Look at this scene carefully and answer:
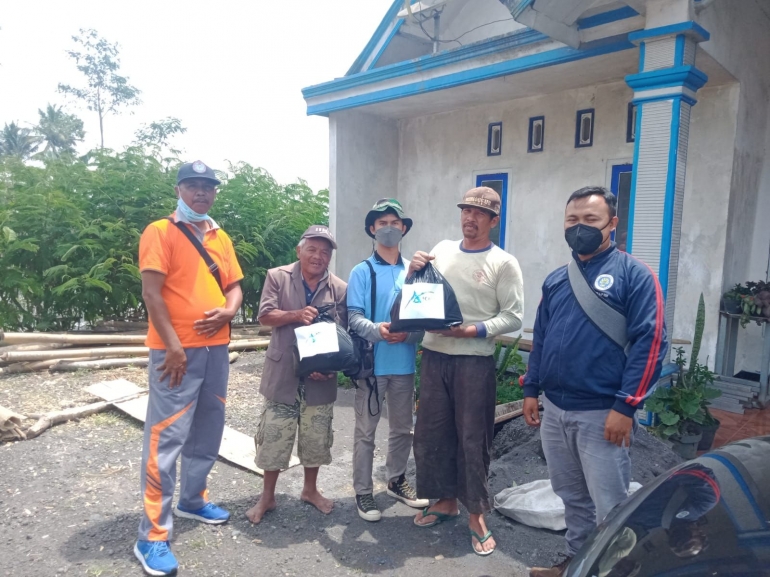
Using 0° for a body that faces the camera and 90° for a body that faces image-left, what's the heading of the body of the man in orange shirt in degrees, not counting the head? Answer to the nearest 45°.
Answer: approximately 315°

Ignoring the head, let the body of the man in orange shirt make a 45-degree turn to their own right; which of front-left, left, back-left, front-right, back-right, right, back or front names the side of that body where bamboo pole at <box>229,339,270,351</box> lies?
back

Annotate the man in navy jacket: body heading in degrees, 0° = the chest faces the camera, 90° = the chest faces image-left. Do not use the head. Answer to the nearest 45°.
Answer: approximately 45°

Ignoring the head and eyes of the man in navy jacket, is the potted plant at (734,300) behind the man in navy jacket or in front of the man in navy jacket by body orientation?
behind

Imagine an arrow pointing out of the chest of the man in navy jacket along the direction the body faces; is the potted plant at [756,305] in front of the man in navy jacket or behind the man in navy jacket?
behind

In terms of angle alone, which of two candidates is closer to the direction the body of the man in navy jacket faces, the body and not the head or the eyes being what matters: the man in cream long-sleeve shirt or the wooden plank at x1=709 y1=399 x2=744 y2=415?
the man in cream long-sleeve shirt

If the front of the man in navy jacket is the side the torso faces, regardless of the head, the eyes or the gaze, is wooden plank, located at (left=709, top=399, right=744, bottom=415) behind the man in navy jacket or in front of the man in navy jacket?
behind

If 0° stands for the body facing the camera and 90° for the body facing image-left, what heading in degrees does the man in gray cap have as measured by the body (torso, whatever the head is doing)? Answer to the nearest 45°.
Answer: approximately 0°
